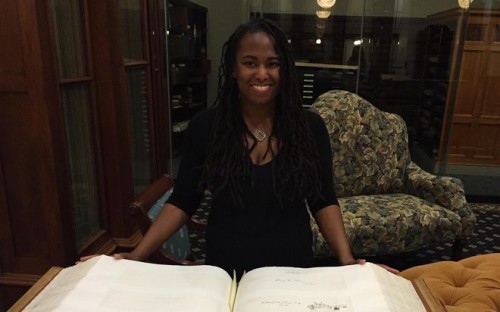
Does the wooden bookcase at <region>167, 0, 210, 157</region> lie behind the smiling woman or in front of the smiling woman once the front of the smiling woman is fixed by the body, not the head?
behind

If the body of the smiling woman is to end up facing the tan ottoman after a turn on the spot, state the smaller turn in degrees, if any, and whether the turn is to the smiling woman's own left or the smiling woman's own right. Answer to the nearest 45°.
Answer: approximately 90° to the smiling woman's own left

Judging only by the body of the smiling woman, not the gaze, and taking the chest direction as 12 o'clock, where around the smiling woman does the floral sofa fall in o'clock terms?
The floral sofa is roughly at 7 o'clock from the smiling woman.

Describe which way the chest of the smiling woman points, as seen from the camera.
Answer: toward the camera

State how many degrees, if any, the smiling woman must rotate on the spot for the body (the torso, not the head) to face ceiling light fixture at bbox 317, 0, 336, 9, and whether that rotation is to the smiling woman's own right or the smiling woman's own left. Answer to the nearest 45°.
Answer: approximately 180°

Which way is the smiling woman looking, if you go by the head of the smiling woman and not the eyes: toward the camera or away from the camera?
toward the camera
